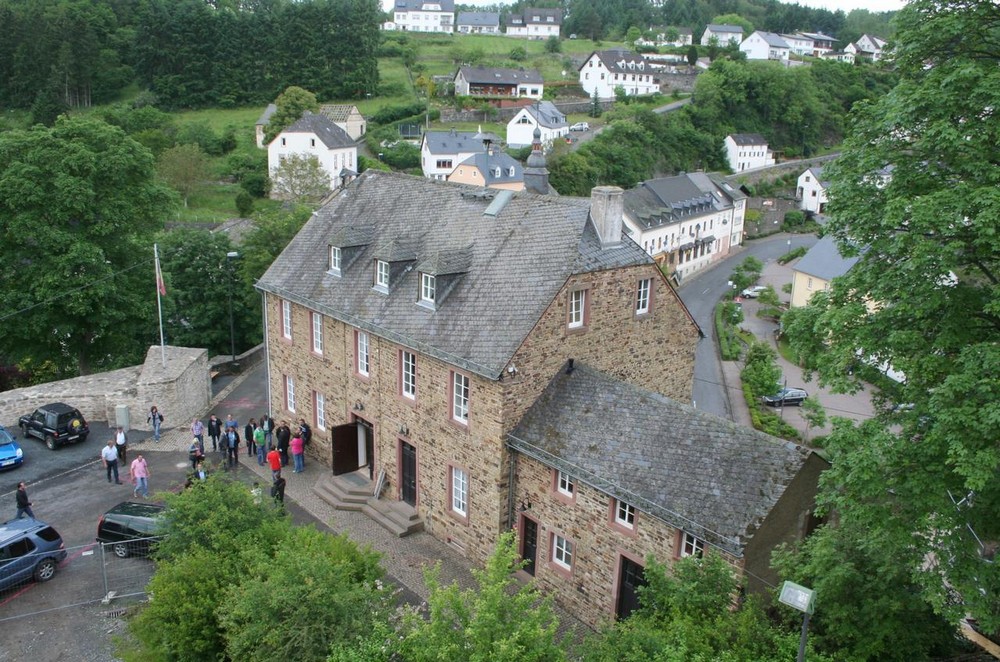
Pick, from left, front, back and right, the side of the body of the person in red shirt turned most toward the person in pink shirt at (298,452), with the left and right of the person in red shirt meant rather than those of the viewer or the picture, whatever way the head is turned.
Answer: right

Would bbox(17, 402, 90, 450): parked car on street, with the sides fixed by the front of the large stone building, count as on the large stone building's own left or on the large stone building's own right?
on the large stone building's own right

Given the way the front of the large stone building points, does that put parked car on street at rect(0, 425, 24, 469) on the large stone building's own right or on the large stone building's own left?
on the large stone building's own right

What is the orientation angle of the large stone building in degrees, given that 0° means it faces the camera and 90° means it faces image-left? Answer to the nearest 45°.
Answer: approximately 45°
